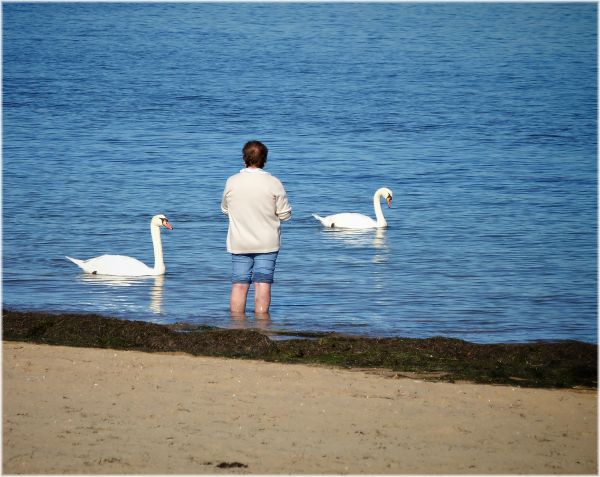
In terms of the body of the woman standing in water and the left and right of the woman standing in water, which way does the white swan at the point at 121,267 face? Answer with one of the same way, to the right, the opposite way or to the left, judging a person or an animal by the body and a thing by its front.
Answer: to the right

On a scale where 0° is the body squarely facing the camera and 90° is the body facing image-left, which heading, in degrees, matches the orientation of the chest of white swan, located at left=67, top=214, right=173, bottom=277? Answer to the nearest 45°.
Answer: approximately 270°

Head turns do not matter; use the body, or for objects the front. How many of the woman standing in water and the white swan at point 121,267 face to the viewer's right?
1

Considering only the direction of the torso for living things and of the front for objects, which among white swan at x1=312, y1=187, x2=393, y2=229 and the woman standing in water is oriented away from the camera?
the woman standing in water

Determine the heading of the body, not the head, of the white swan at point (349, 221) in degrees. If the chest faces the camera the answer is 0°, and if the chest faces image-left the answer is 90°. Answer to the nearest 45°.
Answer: approximately 270°

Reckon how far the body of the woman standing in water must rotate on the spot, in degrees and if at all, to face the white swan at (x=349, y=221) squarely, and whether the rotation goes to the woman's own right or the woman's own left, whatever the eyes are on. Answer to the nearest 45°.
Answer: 0° — they already face it

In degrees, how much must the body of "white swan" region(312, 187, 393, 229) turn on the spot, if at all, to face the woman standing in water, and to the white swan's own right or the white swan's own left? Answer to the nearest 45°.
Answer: approximately 90° to the white swan's own right

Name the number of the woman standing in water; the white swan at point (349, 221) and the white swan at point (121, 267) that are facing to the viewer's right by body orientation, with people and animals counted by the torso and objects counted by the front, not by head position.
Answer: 2

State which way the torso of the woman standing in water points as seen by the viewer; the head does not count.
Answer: away from the camera

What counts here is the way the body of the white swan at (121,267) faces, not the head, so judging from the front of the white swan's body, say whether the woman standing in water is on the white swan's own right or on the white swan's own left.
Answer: on the white swan's own right

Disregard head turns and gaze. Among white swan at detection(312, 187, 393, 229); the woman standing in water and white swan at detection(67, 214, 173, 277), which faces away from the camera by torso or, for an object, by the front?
the woman standing in water

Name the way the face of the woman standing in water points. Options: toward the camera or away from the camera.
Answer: away from the camera
